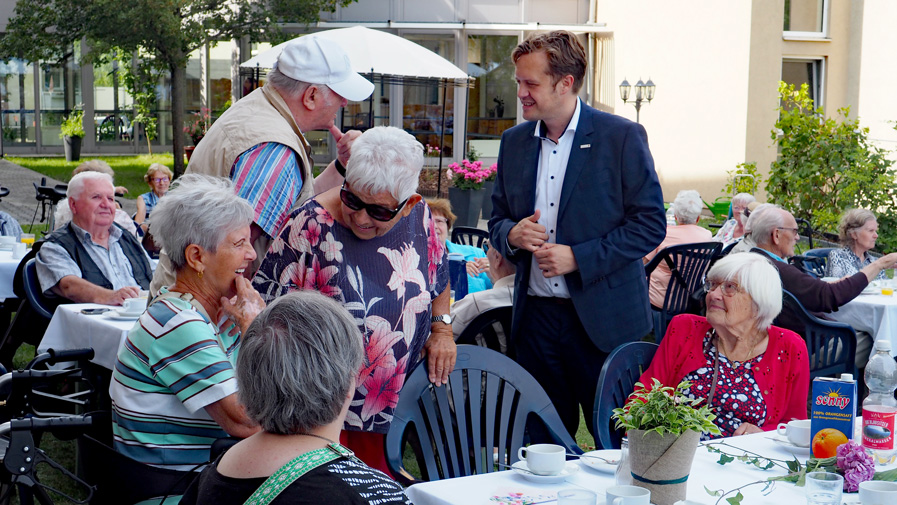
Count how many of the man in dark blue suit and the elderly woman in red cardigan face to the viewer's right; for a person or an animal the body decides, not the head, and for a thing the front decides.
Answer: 0

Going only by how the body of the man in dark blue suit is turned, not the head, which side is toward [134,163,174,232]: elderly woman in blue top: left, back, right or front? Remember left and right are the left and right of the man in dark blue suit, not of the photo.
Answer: right

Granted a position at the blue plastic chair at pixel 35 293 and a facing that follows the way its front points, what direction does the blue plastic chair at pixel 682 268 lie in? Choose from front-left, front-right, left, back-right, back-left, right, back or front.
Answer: front-left

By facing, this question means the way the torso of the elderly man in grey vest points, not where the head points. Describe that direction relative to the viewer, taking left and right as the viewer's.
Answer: facing the viewer and to the right of the viewer

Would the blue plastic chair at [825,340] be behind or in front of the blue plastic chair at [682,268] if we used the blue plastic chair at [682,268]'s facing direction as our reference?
behind

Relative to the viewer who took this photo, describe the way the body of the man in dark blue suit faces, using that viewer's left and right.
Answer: facing the viewer and to the left of the viewer

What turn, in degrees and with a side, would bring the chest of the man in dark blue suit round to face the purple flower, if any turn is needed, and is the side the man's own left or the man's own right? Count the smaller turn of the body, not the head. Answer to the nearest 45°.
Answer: approximately 90° to the man's own left

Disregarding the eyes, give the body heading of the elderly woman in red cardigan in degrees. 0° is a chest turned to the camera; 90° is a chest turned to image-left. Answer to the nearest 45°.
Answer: approximately 45°

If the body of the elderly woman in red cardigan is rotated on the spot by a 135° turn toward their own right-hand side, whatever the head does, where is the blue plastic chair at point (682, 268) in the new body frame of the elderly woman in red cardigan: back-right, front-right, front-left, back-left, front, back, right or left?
front

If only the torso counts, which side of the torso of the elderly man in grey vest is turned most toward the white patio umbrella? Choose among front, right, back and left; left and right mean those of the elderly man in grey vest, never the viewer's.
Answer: left

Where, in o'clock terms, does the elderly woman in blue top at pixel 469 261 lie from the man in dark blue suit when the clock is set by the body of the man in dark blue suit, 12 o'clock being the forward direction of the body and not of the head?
The elderly woman in blue top is roughly at 4 o'clock from the man in dark blue suit.

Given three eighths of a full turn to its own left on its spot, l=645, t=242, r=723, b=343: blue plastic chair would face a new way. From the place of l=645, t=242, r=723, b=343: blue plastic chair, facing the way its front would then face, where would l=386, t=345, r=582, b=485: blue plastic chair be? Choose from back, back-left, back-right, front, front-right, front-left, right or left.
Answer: front

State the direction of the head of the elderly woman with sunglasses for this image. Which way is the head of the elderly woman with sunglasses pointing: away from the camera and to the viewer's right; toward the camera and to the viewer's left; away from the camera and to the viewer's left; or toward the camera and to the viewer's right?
toward the camera and to the viewer's left

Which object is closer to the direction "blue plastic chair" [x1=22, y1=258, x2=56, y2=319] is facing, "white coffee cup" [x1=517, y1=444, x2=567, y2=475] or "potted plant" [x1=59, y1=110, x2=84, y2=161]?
the white coffee cup

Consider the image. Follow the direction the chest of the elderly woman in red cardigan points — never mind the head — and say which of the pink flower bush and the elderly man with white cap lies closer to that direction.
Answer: the elderly man with white cap

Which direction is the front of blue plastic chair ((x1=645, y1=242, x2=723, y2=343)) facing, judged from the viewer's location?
facing away from the viewer and to the left of the viewer
